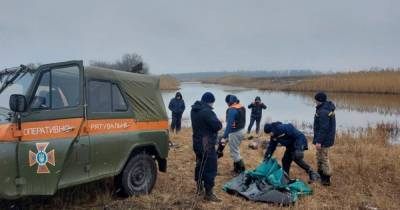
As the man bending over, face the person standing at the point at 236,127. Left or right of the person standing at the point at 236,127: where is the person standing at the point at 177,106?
right

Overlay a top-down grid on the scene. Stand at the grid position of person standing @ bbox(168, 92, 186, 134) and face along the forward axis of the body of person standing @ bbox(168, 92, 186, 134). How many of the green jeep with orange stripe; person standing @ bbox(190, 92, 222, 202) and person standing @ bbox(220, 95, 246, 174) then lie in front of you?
3

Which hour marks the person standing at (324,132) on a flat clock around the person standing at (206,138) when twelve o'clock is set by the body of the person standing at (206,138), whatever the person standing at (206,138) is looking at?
the person standing at (324,132) is roughly at 11 o'clock from the person standing at (206,138).

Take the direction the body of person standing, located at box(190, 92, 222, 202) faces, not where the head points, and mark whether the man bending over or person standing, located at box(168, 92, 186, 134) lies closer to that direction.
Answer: the man bending over

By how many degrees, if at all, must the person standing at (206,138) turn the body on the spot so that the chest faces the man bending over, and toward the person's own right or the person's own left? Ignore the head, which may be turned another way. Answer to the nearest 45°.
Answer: approximately 45° to the person's own left

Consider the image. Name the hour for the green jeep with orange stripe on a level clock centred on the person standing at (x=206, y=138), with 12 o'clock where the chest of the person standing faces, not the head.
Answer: The green jeep with orange stripe is roughly at 5 o'clock from the person standing.

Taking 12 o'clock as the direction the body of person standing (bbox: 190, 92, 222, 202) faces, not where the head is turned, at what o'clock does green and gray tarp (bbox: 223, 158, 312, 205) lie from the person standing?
The green and gray tarp is roughly at 11 o'clock from the person standing.

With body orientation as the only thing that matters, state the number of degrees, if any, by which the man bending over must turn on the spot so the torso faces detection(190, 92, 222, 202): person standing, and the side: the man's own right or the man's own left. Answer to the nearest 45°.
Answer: approximately 45° to the man's own left

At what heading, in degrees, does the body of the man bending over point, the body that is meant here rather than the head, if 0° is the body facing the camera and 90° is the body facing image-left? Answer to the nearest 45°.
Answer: approximately 90°
